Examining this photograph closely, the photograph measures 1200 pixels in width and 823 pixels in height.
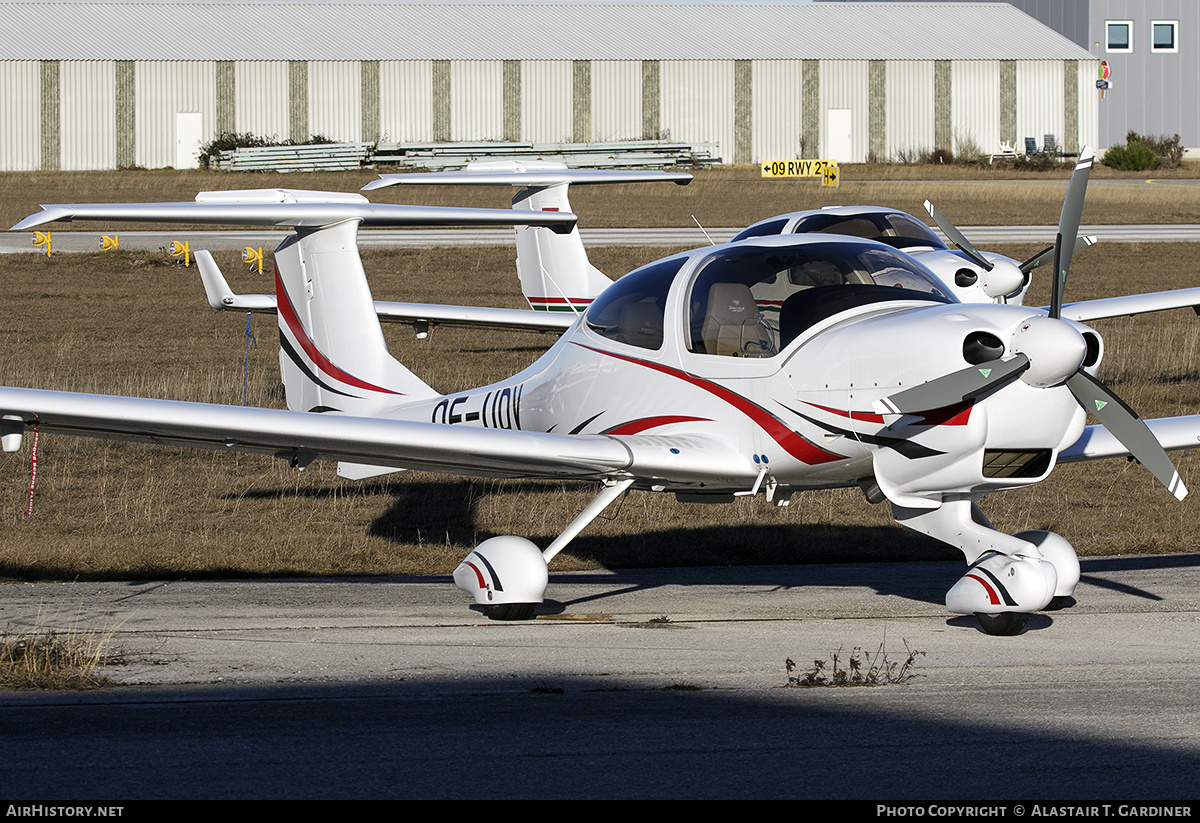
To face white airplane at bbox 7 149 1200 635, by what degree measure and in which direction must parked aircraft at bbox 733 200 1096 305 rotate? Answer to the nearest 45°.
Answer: approximately 45° to its right

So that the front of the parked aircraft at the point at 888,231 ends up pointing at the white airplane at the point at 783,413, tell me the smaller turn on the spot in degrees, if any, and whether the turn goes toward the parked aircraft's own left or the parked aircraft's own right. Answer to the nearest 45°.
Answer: approximately 45° to the parked aircraft's own right

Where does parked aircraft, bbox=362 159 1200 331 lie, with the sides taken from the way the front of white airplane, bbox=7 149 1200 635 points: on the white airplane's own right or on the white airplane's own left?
on the white airplane's own left

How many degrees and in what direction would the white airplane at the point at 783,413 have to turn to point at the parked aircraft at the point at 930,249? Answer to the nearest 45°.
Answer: approximately 135° to its left
